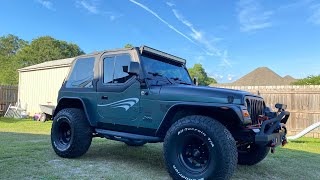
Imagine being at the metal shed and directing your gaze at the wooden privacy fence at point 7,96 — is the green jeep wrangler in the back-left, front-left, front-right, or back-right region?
back-left

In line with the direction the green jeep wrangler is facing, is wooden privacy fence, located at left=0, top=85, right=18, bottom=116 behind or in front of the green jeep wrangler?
behind

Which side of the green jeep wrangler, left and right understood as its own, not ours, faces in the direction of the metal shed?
back

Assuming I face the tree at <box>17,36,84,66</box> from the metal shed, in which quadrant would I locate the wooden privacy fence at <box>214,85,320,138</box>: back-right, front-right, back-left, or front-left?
back-right

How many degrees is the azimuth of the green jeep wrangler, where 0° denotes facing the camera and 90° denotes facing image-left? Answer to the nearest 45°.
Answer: approximately 315°

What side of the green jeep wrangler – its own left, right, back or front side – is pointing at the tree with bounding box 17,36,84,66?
back

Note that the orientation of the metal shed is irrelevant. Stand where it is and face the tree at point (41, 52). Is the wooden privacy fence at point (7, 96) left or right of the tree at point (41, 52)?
left

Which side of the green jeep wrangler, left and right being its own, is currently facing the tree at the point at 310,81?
left
